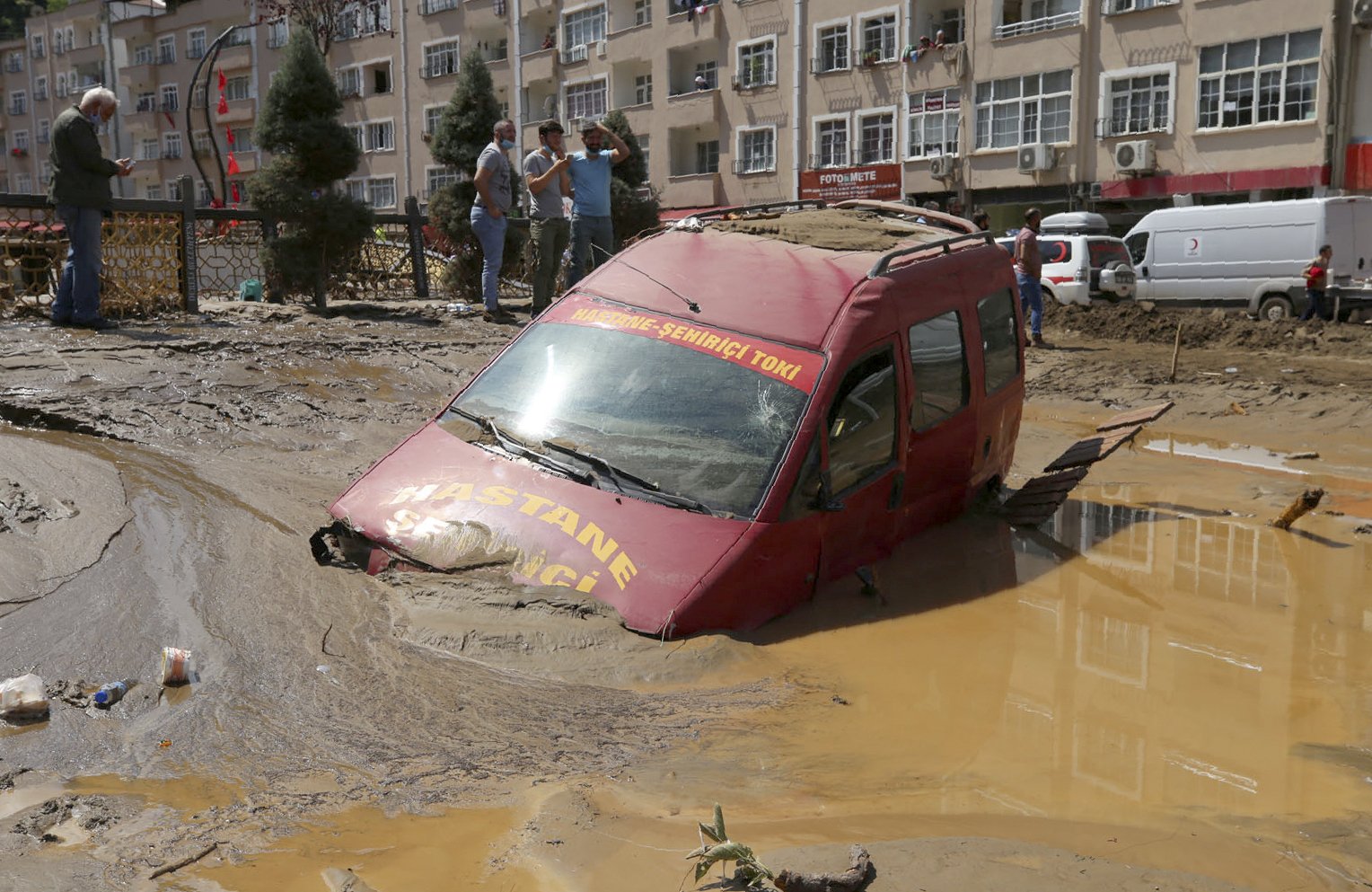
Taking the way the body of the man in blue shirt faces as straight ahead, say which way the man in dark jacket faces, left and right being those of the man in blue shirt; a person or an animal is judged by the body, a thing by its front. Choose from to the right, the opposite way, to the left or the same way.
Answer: to the left

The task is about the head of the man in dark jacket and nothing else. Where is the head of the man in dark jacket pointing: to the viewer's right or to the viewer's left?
to the viewer's right

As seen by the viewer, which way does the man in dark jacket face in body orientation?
to the viewer's right

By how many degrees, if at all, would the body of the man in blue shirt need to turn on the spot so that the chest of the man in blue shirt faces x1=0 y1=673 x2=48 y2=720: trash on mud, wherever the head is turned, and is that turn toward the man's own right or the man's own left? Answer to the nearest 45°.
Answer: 0° — they already face it

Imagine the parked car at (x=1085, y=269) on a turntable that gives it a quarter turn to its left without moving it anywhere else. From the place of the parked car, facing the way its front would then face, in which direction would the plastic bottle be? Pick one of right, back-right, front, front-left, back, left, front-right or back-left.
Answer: front-left

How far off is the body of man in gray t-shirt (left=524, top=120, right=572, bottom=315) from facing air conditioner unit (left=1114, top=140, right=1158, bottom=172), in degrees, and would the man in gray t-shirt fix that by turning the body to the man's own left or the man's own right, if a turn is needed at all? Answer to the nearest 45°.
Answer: approximately 90° to the man's own left

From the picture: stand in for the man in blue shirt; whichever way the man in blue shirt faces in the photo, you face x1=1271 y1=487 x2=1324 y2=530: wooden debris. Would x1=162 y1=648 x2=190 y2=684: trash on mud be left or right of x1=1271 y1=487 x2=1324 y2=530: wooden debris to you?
right

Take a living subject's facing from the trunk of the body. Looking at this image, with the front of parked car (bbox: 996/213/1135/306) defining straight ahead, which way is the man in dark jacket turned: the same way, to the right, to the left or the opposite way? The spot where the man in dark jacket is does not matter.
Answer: to the right
